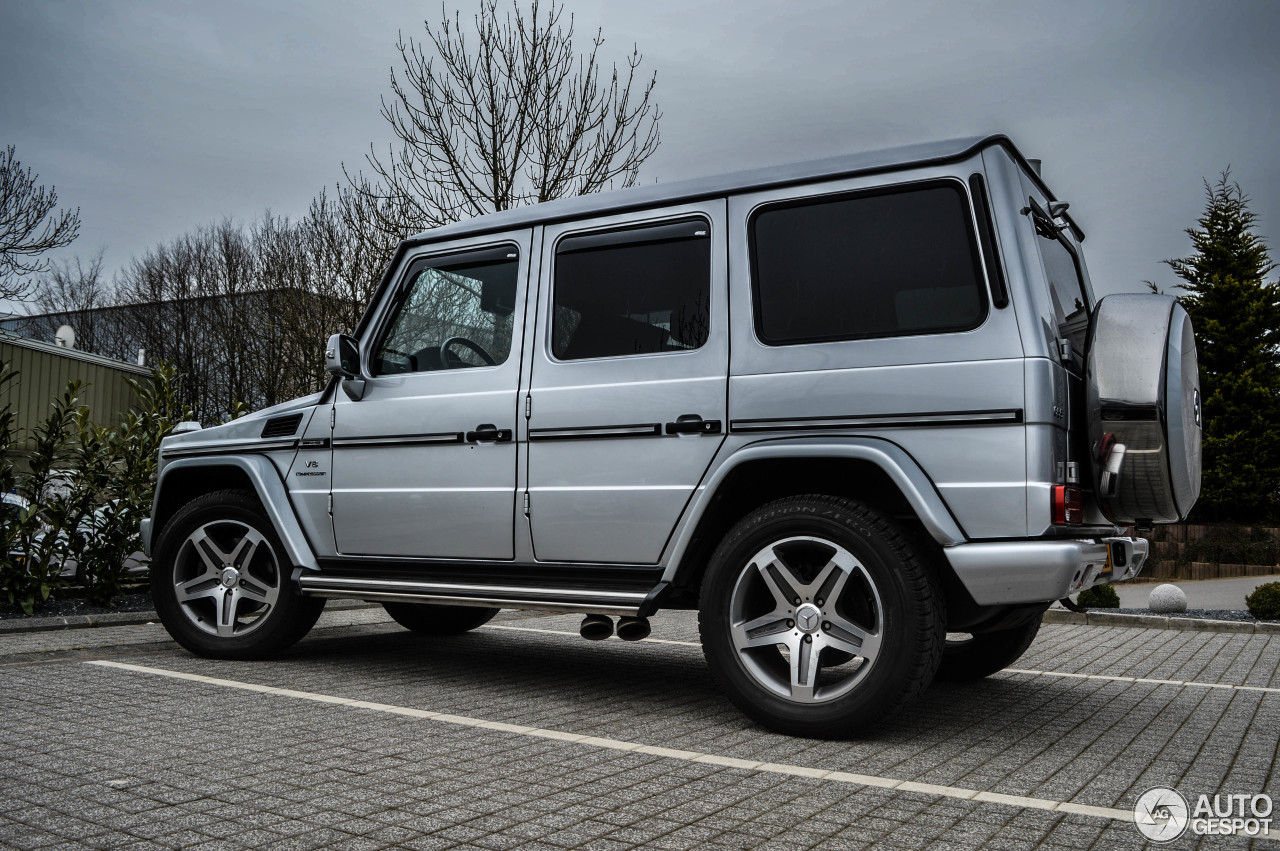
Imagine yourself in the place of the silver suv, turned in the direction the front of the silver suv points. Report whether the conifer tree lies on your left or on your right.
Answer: on your right

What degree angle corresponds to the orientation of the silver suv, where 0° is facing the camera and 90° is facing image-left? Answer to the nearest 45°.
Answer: approximately 135°

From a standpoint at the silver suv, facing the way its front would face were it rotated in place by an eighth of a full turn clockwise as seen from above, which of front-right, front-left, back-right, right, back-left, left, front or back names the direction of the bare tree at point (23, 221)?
front-left

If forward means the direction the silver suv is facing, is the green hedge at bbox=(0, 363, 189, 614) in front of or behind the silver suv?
in front

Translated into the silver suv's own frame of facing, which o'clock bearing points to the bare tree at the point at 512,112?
The bare tree is roughly at 1 o'clock from the silver suv.

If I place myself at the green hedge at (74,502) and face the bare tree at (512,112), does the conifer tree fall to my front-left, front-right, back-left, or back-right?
front-right

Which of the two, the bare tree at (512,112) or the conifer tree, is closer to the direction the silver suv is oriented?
the bare tree

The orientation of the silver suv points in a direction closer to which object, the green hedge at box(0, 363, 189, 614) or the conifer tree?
the green hedge
